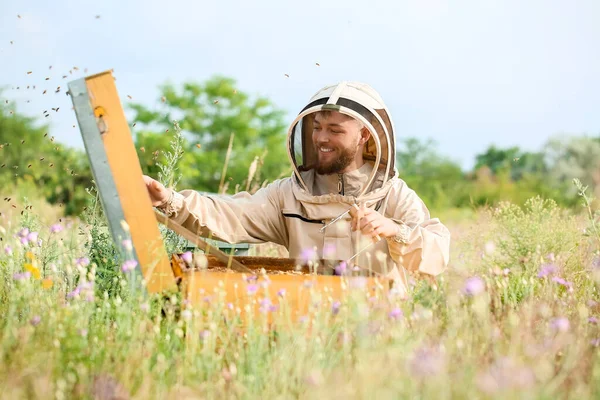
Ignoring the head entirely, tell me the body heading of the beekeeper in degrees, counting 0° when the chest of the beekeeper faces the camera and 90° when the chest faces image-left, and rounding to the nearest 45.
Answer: approximately 45°

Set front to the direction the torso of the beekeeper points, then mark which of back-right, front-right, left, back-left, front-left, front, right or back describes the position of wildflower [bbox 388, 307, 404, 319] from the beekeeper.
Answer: front-left

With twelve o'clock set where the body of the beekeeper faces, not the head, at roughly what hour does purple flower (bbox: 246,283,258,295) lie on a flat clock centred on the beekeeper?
The purple flower is roughly at 11 o'clock from the beekeeper.

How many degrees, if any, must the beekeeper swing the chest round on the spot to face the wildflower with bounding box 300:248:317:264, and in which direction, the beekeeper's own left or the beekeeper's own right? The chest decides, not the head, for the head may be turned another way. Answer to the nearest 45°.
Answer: approximately 45° to the beekeeper's own left

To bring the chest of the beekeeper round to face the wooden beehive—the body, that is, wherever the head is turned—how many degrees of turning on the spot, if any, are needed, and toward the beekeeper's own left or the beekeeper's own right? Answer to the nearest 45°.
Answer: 0° — they already face it

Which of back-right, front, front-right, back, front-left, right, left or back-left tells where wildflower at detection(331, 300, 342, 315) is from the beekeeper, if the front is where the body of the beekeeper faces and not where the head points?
front-left

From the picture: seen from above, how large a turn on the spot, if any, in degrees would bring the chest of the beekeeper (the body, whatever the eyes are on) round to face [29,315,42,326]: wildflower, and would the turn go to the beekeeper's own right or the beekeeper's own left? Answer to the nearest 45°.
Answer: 0° — they already face it
